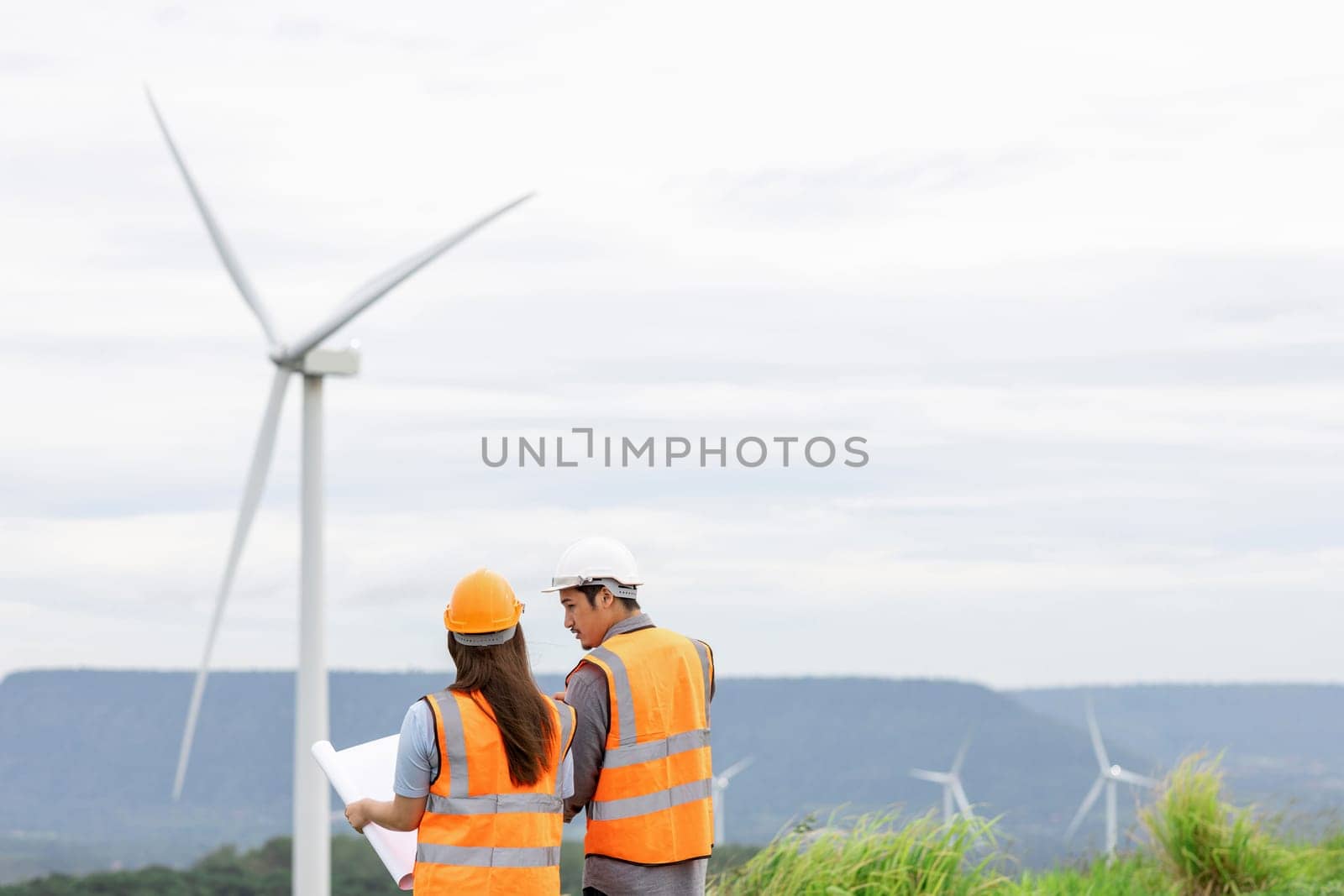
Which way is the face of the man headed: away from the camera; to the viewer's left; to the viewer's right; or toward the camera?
to the viewer's left

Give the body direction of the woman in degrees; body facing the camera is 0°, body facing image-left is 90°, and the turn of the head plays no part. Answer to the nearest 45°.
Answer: approximately 180°

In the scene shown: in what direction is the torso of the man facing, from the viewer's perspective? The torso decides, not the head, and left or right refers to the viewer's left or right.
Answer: facing away from the viewer and to the left of the viewer

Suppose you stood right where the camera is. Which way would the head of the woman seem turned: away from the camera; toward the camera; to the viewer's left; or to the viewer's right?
away from the camera
